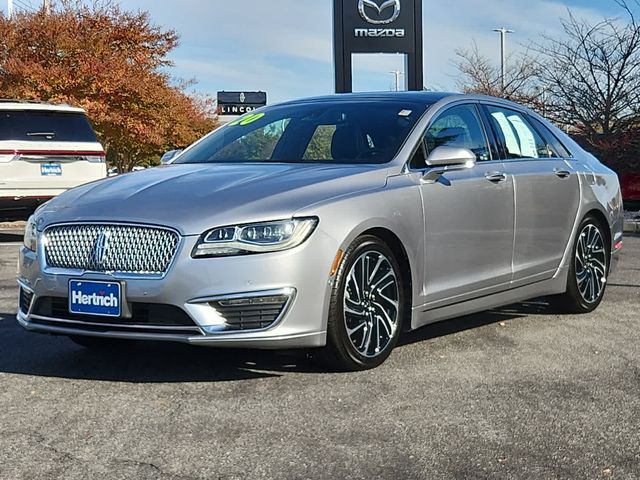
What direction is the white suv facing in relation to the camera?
away from the camera

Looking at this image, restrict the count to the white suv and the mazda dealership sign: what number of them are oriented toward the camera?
1

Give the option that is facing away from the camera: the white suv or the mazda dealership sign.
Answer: the white suv

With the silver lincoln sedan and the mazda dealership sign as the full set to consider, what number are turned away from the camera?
0

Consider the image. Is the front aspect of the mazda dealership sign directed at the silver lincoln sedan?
yes

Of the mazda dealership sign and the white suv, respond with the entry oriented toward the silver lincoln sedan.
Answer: the mazda dealership sign

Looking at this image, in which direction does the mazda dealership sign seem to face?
toward the camera

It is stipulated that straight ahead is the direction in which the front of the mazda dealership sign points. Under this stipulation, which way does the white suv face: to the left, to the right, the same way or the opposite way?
the opposite way

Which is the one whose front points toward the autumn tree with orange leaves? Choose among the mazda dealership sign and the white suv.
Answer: the white suv

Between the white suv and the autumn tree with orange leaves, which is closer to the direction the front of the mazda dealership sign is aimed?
the white suv

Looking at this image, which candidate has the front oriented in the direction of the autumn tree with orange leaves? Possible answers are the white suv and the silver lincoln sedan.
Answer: the white suv

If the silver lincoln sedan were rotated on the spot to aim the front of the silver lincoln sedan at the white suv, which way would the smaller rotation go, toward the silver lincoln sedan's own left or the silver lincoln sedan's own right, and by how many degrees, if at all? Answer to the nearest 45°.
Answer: approximately 90° to the silver lincoln sedan's own right

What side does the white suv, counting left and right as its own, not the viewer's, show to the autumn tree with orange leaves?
front

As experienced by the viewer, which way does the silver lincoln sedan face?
facing the viewer and to the left of the viewer

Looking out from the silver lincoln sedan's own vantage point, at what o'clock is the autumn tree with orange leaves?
The autumn tree with orange leaves is roughly at 4 o'clock from the silver lincoln sedan.

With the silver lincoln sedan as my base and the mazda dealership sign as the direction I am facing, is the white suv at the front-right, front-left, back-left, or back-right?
front-left
